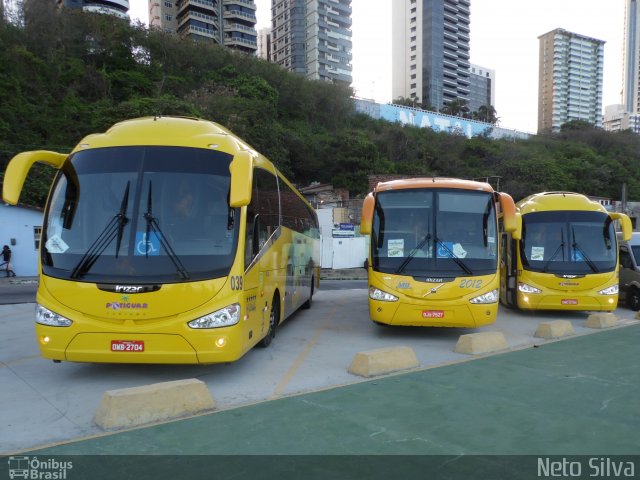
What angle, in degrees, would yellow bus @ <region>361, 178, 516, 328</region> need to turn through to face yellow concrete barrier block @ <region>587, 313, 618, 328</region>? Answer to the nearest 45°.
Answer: approximately 45° to its left

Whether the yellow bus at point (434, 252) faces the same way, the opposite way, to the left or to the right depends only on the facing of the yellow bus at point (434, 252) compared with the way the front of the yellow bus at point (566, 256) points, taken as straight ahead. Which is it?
the same way

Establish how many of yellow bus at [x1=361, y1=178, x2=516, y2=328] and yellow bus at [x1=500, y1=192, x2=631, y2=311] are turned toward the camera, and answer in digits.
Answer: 2

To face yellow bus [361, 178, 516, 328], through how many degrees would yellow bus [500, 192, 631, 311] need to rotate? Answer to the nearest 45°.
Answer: approximately 45° to its right

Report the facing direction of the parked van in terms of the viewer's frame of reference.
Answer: facing the viewer and to the right of the viewer

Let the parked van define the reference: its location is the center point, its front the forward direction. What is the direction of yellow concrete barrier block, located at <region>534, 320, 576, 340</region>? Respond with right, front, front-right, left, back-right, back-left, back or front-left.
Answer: front-right

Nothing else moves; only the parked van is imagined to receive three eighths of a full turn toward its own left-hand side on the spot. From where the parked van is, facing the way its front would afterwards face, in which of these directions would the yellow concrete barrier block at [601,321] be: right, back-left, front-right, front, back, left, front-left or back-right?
back

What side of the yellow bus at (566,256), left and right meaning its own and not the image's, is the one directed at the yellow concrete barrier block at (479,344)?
front

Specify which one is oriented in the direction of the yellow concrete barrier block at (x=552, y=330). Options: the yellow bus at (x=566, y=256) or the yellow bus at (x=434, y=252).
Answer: the yellow bus at (x=566, y=256)

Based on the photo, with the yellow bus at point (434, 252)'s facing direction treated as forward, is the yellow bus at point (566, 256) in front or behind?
behind

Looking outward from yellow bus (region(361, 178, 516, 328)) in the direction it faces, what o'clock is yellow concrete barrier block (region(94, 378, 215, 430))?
The yellow concrete barrier block is roughly at 1 o'clock from the yellow bus.

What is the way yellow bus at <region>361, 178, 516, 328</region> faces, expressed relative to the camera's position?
facing the viewer

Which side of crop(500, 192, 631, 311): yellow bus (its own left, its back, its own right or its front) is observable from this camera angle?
front
